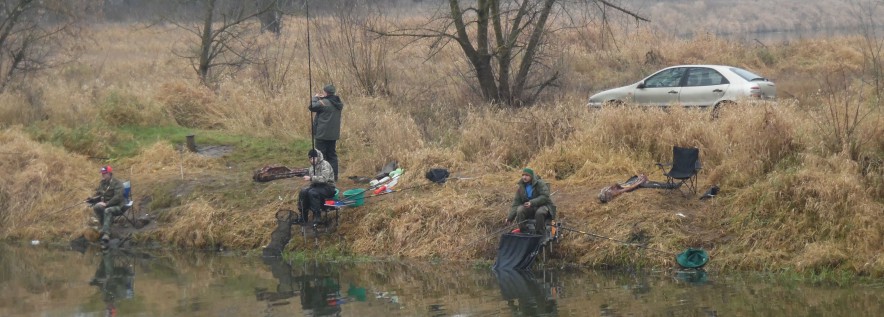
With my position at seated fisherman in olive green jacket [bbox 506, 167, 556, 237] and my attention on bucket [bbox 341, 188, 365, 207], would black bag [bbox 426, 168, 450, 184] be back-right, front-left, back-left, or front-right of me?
front-right

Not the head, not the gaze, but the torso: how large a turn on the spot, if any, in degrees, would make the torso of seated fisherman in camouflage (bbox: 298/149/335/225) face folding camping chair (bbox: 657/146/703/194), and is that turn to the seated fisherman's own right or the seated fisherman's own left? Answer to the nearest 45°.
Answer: approximately 135° to the seated fisherman's own left

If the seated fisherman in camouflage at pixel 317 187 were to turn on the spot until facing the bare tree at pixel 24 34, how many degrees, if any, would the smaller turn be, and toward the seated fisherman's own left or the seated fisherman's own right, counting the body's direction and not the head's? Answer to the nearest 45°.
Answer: approximately 90° to the seated fisherman's own right

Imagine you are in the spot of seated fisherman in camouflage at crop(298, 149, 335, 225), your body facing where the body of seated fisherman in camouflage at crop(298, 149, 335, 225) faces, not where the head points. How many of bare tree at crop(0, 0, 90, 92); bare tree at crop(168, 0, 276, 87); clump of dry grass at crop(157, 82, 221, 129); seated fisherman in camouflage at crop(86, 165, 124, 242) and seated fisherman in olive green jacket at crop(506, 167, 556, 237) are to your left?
1

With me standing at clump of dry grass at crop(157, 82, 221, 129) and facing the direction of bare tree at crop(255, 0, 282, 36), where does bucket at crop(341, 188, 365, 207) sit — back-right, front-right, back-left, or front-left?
back-right

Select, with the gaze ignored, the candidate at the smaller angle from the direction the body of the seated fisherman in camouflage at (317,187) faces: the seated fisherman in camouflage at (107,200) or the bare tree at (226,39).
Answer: the seated fisherman in camouflage

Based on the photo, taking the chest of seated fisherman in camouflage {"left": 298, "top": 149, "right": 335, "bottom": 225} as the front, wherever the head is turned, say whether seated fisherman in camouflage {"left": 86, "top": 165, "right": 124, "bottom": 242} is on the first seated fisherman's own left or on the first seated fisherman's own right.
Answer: on the first seated fisherman's own right

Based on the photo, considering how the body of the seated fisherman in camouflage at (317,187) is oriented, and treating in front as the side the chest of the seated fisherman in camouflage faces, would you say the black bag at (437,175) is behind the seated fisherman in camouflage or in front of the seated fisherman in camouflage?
behind

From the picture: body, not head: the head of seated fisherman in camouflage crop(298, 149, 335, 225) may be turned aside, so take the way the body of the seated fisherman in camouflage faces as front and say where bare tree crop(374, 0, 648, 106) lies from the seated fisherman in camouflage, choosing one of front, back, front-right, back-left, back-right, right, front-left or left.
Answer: back

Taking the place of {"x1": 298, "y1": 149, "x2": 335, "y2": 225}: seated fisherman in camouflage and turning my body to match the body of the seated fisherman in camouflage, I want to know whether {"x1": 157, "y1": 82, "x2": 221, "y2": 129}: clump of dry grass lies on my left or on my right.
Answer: on my right

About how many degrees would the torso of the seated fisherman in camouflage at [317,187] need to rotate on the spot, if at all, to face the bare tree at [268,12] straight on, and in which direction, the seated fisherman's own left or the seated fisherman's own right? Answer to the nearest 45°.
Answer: approximately 135° to the seated fisherman's own right

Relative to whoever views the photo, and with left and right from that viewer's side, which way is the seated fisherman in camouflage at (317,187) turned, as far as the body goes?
facing the viewer and to the left of the viewer
